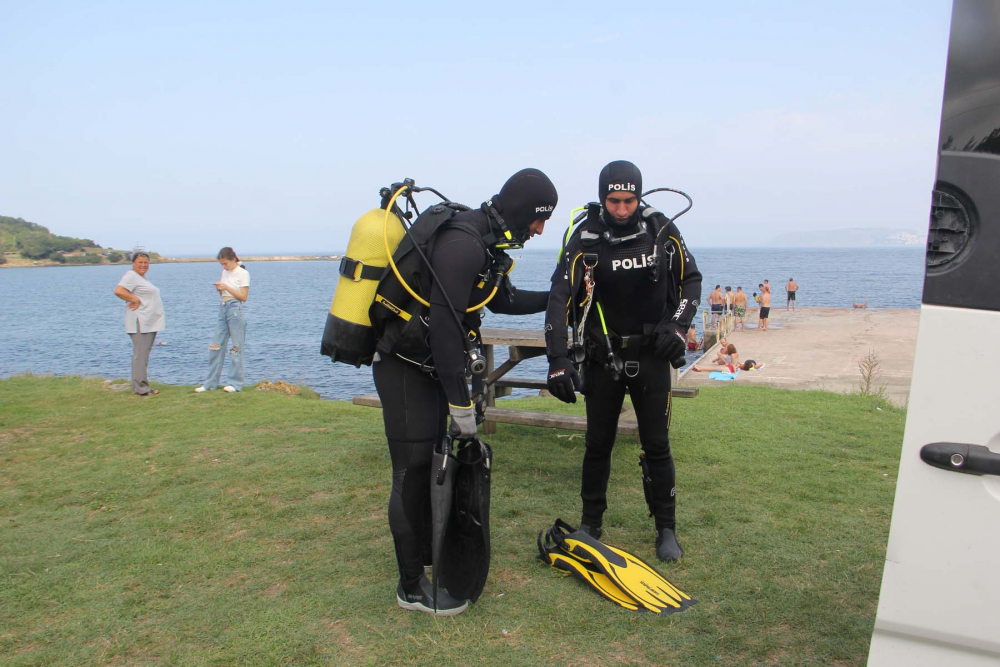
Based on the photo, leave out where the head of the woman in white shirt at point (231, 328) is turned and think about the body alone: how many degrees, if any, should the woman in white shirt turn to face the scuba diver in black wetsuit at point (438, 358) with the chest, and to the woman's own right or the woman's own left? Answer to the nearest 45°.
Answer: approximately 45° to the woman's own left

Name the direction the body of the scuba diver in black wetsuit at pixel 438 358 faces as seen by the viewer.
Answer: to the viewer's right

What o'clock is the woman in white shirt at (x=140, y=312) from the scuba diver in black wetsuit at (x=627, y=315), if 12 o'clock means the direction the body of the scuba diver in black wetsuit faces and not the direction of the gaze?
The woman in white shirt is roughly at 4 o'clock from the scuba diver in black wetsuit.

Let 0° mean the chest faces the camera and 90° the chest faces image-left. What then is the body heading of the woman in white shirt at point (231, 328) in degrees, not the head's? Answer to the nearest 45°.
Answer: approximately 45°

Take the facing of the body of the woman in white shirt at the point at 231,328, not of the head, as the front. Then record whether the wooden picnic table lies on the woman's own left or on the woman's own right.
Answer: on the woman's own left

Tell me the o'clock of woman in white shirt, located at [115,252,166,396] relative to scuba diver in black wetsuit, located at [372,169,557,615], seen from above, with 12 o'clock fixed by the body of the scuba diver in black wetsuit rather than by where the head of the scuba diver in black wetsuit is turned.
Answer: The woman in white shirt is roughly at 8 o'clock from the scuba diver in black wetsuit.

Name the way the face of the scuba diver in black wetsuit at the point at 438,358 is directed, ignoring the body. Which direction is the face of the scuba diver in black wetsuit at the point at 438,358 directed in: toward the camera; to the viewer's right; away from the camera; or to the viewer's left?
to the viewer's right

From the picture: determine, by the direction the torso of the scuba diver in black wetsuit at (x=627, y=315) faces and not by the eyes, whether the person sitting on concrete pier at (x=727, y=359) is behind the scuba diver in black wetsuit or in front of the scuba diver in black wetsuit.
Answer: behind
